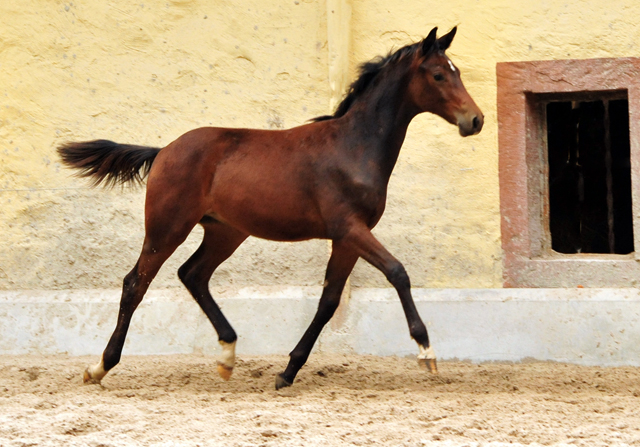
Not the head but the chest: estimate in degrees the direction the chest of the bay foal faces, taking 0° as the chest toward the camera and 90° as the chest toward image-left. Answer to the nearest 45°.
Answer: approximately 270°
